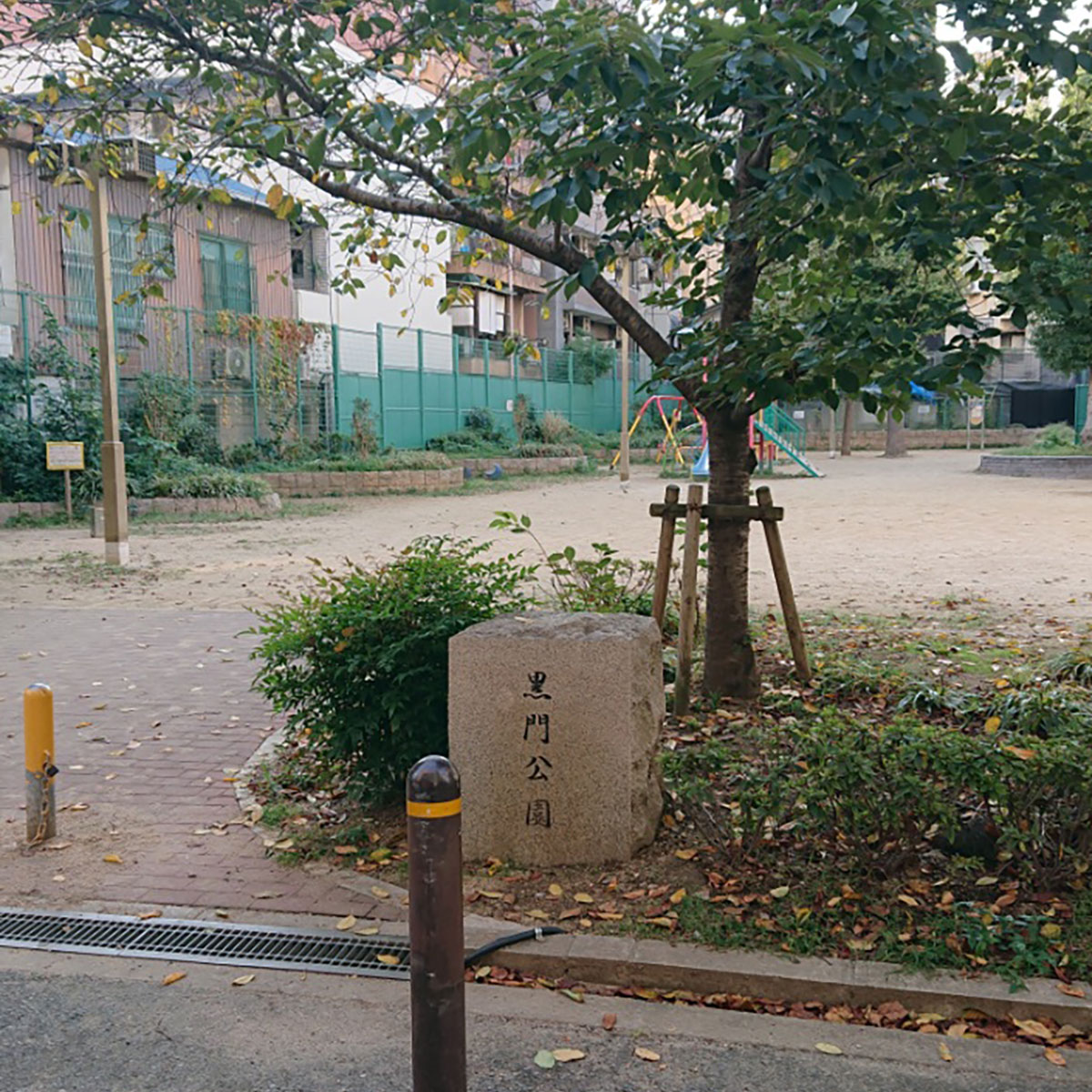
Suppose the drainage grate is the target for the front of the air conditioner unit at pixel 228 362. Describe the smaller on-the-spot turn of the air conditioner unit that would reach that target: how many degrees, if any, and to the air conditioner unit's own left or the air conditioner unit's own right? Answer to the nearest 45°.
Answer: approximately 45° to the air conditioner unit's own right

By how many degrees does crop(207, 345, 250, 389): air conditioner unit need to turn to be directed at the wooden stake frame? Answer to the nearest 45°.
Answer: approximately 45° to its right

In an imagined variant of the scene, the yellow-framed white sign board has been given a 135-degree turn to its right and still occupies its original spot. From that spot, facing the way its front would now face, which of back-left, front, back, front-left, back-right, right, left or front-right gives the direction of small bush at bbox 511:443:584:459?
right

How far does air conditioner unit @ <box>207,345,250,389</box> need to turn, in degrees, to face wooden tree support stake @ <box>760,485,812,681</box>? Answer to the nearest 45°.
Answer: approximately 45° to its right

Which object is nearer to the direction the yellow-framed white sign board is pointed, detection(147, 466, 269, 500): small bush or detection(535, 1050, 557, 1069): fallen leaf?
the fallen leaf

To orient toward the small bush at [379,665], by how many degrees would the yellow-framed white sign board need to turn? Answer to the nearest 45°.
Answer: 0° — it already faces it

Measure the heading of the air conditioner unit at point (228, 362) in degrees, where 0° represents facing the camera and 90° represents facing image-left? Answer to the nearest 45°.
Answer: approximately 315°

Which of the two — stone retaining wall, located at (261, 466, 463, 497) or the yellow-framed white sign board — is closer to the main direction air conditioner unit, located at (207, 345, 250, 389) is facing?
the stone retaining wall

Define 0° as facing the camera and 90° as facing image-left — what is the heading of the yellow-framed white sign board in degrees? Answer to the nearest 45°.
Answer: approximately 0°

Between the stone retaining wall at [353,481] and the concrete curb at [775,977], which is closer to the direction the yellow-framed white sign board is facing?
the concrete curb
